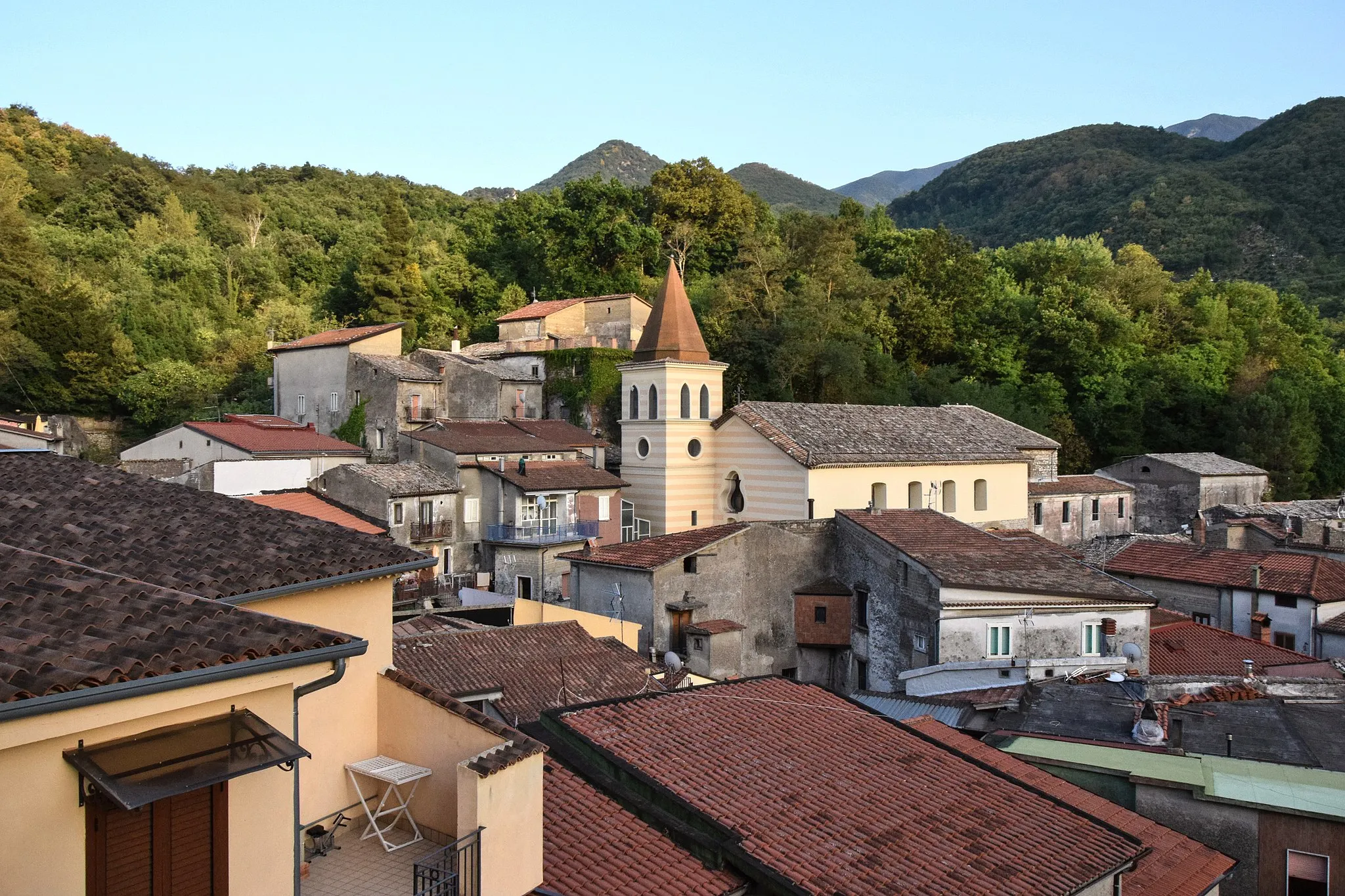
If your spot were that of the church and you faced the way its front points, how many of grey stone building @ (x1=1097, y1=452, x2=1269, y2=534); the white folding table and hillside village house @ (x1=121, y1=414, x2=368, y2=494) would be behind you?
1

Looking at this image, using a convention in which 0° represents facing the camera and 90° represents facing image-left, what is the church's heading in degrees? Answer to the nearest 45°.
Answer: approximately 45°

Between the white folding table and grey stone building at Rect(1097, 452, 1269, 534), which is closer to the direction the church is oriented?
the white folding table

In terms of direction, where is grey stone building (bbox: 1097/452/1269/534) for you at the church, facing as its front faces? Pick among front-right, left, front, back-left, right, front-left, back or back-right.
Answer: back

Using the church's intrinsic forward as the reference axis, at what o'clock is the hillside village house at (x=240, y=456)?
The hillside village house is roughly at 1 o'clock from the church.

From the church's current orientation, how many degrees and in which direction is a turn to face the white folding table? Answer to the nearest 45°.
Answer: approximately 45° to its left
